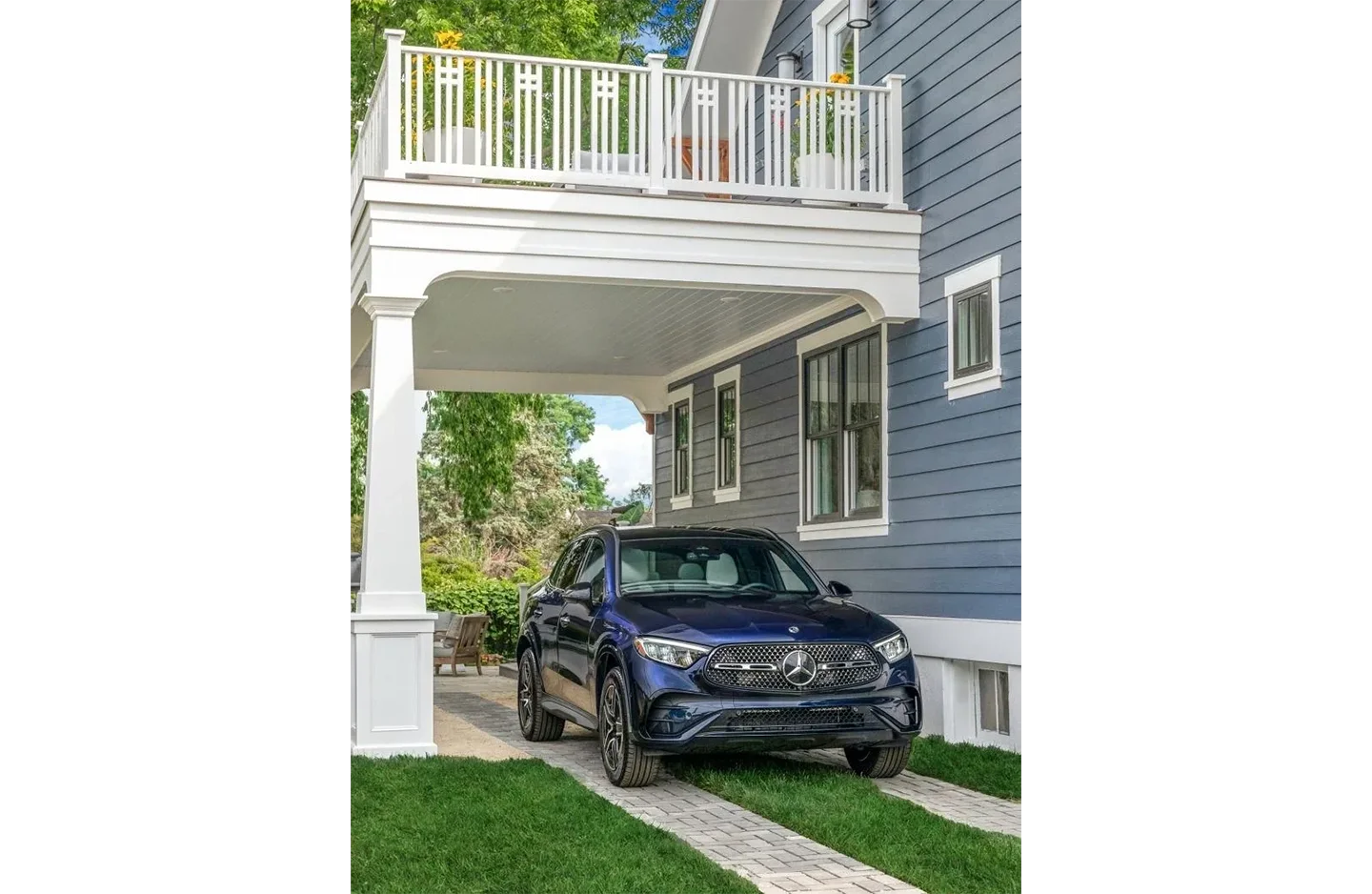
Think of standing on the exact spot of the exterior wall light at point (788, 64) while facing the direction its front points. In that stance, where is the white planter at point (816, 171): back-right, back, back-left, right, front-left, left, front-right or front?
front-left

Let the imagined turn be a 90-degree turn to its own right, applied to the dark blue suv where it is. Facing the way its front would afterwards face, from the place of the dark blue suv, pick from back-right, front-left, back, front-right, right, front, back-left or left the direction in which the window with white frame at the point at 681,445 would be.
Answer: back-right

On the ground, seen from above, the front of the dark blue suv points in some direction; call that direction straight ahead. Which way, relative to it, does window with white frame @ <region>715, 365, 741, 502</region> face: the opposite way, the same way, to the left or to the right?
to the right

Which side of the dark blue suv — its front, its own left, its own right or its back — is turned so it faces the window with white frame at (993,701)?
left

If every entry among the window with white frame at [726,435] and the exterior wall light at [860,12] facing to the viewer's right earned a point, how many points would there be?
0

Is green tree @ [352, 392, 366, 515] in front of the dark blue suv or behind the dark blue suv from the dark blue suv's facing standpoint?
behind

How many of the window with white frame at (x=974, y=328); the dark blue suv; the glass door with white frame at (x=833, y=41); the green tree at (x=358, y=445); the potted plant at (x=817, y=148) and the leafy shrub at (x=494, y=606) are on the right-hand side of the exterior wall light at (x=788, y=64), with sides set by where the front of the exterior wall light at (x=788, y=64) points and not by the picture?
2

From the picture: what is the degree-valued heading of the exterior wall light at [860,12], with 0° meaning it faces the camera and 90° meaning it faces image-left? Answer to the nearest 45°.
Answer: approximately 45°

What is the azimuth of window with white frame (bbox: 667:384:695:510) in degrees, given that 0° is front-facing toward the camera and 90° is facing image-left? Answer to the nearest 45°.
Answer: approximately 45°

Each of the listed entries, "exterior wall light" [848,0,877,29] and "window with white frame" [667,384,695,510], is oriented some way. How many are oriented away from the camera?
0

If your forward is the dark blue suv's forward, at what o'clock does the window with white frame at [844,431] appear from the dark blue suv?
The window with white frame is roughly at 8 o'clock from the dark blue suv.

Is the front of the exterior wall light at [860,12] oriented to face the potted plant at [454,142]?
yes
